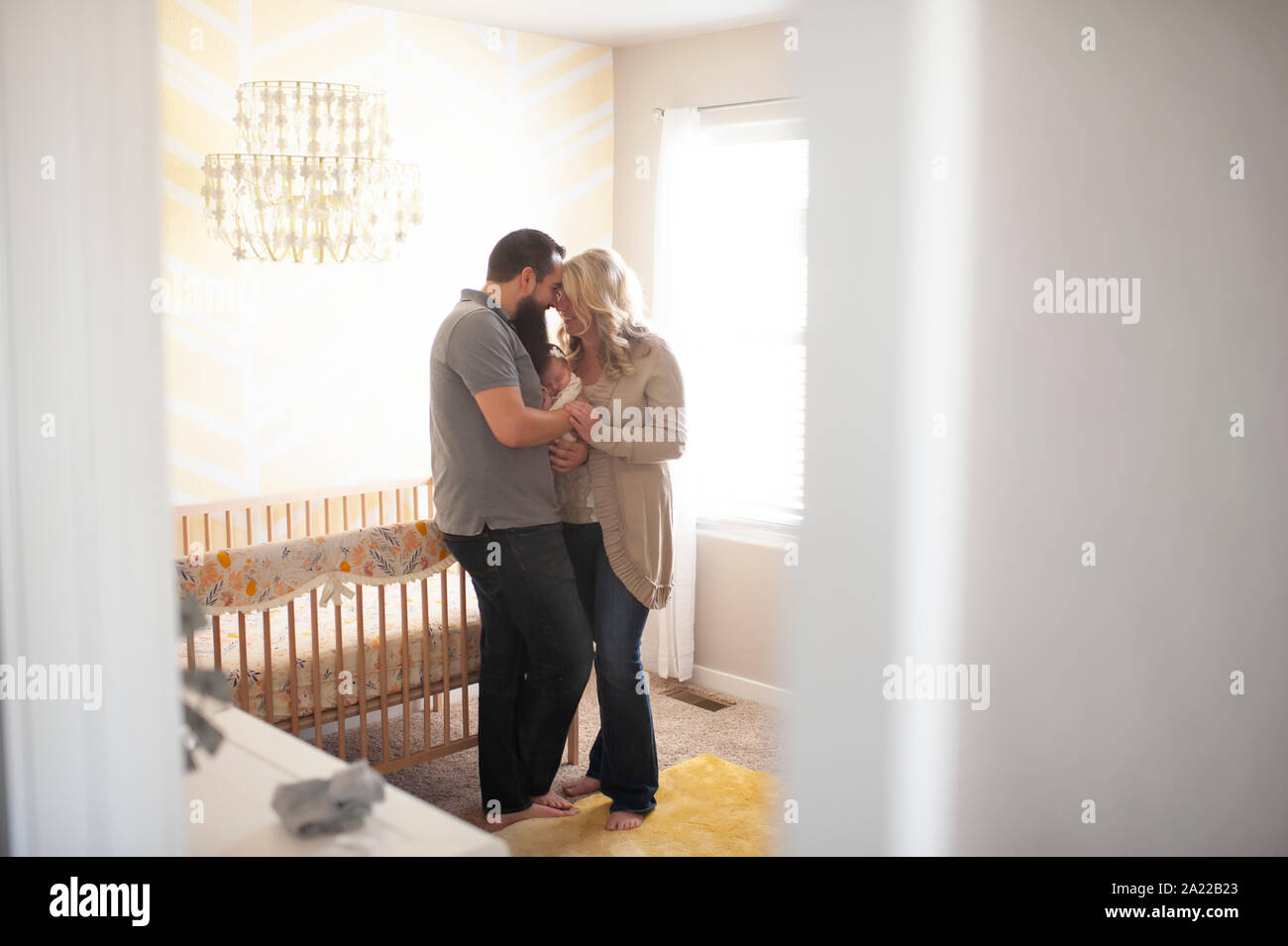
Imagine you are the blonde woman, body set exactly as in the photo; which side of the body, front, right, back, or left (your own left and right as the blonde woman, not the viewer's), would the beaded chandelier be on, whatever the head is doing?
right

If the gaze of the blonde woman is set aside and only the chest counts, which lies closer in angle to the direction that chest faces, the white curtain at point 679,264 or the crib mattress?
the crib mattress

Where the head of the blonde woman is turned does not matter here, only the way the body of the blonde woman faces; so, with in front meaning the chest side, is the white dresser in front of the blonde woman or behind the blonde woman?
in front

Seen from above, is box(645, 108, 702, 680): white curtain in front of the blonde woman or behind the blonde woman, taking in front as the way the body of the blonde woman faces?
behind

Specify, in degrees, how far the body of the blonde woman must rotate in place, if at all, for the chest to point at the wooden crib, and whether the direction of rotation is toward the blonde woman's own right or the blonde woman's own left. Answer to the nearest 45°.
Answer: approximately 45° to the blonde woman's own right

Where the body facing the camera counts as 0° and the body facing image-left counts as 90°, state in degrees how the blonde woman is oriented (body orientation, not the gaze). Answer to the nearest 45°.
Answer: approximately 45°

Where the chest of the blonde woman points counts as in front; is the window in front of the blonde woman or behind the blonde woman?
behind
